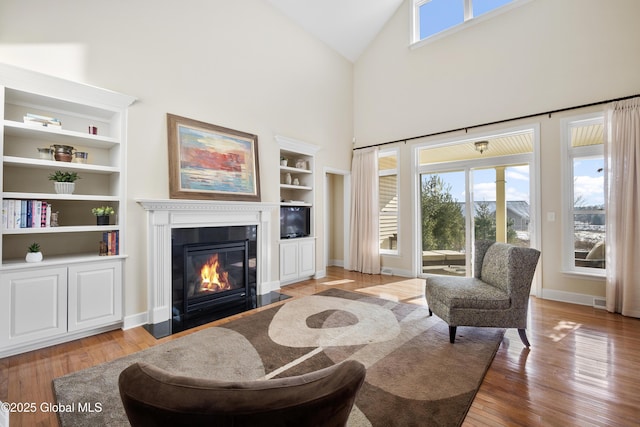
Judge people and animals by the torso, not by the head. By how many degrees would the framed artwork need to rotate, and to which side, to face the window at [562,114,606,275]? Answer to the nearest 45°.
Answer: approximately 45° to its left

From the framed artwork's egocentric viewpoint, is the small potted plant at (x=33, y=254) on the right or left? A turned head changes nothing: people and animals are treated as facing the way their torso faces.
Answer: on its right

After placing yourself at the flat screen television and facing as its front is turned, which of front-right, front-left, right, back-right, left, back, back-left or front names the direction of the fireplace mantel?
right

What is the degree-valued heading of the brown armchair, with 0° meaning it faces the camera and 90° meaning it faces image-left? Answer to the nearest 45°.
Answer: approximately 180°

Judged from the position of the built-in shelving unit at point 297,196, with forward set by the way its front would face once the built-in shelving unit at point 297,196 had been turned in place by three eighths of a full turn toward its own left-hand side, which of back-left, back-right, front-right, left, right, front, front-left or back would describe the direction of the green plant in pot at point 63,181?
back-left

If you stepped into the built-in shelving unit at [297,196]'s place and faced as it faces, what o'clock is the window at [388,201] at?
The window is roughly at 10 o'clock from the built-in shelving unit.

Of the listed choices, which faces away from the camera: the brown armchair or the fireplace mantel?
the brown armchair

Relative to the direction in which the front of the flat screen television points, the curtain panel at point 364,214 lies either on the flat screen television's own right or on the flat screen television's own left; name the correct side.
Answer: on the flat screen television's own left

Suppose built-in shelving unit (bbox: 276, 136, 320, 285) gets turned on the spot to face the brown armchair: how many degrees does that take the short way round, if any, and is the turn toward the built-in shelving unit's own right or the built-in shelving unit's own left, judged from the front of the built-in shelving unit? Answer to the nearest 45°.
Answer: approximately 45° to the built-in shelving unit's own right

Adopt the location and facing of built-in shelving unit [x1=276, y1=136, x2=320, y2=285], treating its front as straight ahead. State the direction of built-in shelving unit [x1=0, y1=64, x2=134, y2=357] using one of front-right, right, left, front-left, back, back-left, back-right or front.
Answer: right

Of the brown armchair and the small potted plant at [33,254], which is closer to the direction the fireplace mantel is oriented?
the brown armchair

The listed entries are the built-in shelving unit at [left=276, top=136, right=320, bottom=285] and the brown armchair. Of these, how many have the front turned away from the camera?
1
